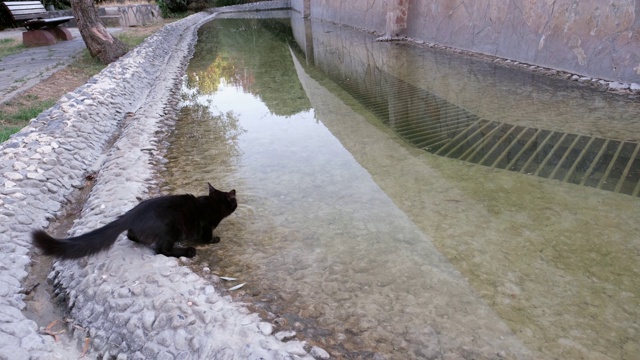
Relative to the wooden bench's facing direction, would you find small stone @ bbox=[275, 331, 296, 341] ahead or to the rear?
ahead

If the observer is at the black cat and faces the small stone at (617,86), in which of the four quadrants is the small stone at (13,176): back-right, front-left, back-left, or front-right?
back-left

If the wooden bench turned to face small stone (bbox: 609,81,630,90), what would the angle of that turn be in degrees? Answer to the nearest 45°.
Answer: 0° — it already faces it

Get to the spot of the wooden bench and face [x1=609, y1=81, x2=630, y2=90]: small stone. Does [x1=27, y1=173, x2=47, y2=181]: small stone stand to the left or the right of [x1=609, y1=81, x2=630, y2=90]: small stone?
right

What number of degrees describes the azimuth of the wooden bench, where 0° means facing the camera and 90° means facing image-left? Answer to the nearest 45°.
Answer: approximately 315°

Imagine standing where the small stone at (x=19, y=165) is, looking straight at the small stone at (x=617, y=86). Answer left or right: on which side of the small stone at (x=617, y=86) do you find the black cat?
right

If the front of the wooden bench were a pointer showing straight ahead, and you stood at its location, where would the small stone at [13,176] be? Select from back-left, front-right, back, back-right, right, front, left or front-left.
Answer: front-right
